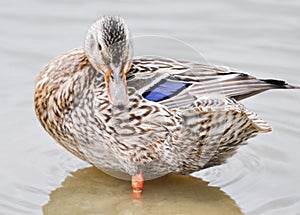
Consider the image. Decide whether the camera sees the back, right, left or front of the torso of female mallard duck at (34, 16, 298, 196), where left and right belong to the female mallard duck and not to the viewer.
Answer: left
